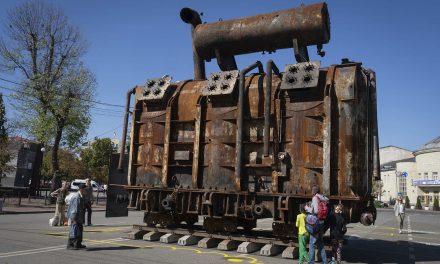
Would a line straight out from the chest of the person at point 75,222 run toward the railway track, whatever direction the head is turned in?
yes

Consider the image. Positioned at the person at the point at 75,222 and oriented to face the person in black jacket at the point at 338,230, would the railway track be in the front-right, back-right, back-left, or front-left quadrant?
front-left

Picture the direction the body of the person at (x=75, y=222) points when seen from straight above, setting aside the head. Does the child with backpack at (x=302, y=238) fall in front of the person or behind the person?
in front

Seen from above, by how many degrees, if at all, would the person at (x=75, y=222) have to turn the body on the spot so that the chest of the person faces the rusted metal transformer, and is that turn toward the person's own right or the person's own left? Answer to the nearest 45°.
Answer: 0° — they already face it

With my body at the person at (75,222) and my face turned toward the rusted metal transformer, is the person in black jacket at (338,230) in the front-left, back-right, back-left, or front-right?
front-right

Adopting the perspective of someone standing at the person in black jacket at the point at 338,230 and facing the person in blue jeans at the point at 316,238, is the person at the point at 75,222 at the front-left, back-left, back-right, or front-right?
front-right

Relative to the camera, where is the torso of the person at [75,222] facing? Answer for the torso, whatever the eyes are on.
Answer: to the viewer's right

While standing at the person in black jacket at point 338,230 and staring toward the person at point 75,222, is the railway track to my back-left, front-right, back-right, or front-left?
front-right
